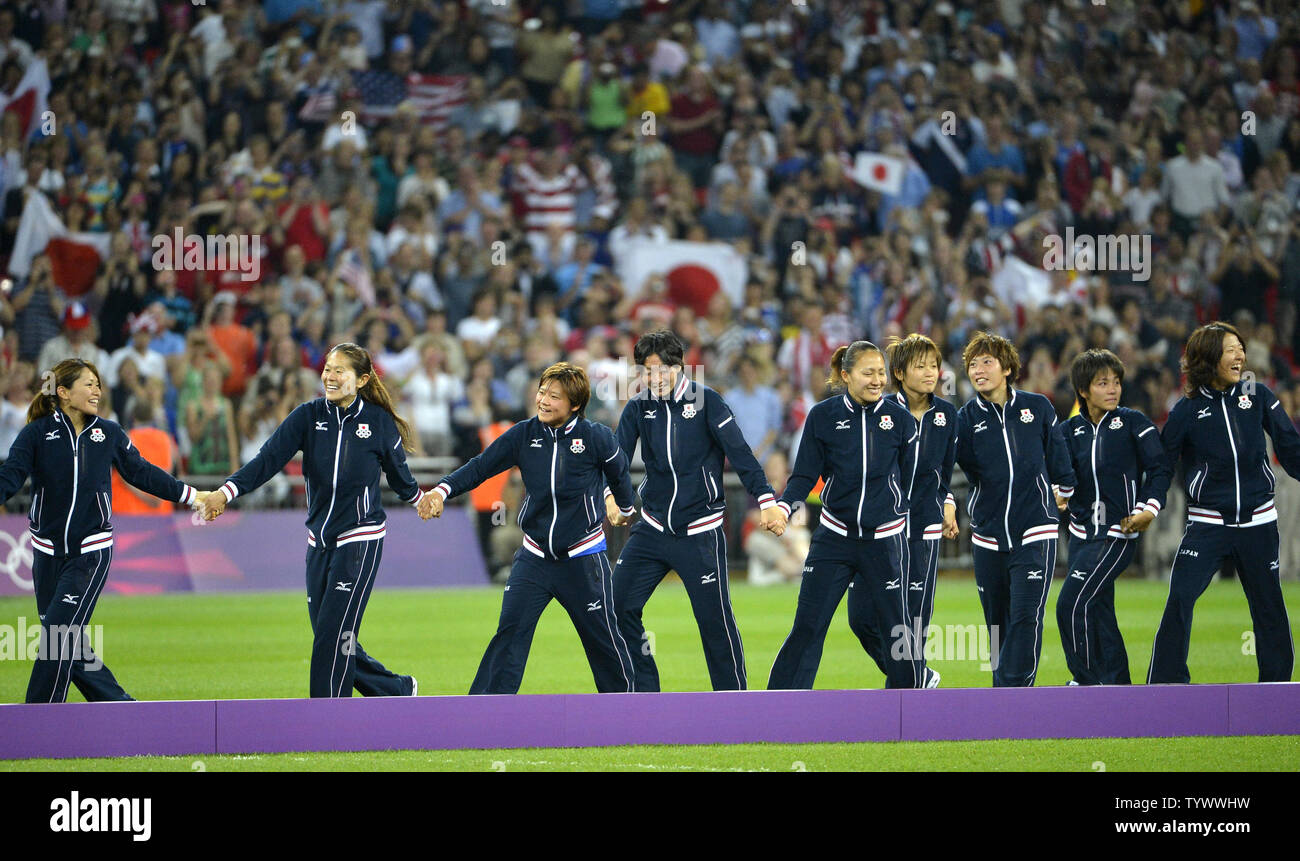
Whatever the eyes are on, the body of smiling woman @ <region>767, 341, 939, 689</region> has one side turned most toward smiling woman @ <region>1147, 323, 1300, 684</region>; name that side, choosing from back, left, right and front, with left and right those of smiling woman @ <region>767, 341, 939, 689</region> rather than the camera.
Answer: left

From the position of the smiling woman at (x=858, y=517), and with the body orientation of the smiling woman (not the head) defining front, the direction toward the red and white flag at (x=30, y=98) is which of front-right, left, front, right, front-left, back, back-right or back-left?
back-right

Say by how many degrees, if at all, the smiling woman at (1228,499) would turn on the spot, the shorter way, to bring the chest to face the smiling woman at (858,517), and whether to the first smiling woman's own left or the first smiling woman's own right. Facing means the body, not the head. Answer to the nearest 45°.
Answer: approximately 45° to the first smiling woman's own right

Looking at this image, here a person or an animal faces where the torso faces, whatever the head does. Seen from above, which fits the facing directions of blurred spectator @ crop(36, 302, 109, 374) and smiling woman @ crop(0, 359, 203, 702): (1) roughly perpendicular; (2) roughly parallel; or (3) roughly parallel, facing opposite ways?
roughly parallel

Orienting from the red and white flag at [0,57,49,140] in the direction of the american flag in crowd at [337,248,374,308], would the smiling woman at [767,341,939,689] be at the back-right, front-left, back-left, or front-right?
front-right

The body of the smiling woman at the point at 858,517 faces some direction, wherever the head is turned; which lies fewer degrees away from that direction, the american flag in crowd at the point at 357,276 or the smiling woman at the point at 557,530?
the smiling woman

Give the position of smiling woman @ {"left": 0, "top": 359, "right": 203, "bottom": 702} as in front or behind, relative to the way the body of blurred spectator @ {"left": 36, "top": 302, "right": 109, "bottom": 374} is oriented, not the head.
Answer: in front

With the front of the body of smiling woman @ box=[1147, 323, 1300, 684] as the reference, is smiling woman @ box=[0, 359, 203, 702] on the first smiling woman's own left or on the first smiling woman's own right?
on the first smiling woman's own right

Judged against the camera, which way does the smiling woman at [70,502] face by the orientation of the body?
toward the camera

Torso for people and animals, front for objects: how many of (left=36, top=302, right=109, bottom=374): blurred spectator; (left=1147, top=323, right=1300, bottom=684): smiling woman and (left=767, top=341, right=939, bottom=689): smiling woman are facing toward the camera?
3

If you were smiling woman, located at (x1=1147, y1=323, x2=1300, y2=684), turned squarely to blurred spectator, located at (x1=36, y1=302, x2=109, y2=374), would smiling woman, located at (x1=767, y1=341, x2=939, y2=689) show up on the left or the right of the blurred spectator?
left

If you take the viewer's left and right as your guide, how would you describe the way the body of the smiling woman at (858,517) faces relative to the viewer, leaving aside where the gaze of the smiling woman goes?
facing the viewer

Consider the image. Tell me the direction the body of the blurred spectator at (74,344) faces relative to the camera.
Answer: toward the camera

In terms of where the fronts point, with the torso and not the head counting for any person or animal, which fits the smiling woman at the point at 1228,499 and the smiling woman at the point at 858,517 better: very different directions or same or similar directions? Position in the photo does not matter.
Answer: same or similar directions
